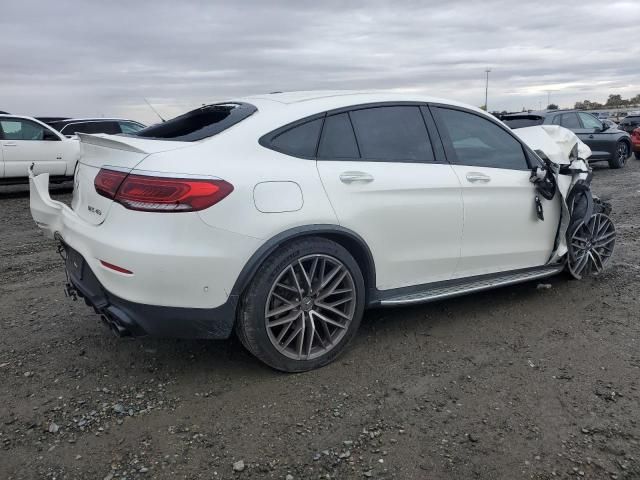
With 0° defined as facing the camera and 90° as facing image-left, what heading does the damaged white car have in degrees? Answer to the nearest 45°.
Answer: approximately 225°

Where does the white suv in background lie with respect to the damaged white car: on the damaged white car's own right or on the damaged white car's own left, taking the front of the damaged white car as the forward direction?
on the damaged white car's own left
